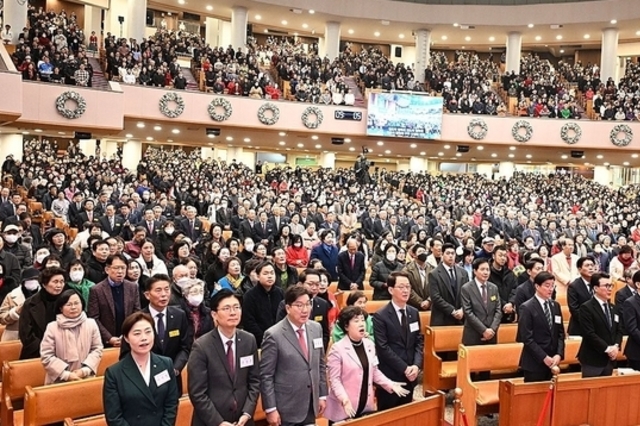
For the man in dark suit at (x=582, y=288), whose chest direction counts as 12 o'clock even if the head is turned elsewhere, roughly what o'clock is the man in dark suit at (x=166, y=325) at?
the man in dark suit at (x=166, y=325) is roughly at 3 o'clock from the man in dark suit at (x=582, y=288).

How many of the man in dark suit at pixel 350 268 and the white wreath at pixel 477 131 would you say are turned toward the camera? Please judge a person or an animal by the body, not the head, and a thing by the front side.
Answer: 2

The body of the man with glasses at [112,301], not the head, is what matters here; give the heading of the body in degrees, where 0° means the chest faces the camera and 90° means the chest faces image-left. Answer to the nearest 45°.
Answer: approximately 315°

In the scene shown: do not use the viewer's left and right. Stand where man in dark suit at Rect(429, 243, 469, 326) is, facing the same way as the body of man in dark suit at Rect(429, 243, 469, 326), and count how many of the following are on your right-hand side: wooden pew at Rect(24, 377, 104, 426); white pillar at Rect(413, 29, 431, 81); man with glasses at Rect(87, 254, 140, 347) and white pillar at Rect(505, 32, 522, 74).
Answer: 2

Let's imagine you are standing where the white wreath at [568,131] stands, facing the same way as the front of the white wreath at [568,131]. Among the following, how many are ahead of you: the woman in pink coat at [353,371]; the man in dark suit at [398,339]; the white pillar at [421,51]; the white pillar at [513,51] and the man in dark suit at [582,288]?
3

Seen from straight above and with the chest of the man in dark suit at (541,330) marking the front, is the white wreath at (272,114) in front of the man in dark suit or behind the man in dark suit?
behind

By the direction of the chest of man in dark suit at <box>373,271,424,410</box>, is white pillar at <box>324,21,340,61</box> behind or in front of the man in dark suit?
behind

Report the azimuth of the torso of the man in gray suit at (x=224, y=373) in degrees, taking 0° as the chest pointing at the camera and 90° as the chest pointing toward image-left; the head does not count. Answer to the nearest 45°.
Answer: approximately 315°

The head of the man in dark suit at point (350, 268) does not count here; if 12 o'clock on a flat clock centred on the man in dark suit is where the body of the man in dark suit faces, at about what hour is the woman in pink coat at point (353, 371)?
The woman in pink coat is roughly at 12 o'clock from the man in dark suit.

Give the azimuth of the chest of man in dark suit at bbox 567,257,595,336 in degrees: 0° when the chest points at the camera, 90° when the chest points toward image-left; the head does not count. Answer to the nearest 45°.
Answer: approximately 315°

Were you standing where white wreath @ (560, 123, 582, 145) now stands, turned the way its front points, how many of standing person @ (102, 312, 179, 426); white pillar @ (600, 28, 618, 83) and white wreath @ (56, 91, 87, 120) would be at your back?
1
